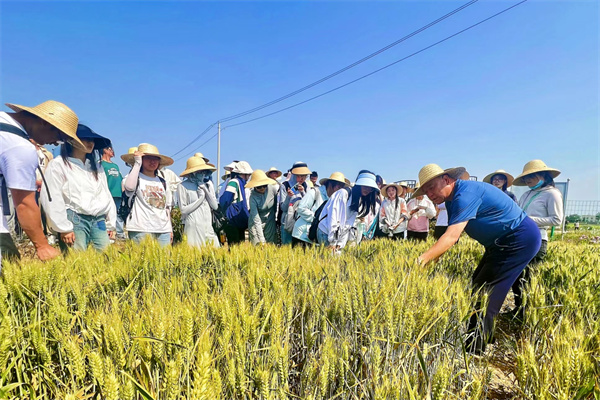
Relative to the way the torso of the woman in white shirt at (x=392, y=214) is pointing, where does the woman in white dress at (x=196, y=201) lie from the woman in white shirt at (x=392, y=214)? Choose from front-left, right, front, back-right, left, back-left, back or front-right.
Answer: front-right

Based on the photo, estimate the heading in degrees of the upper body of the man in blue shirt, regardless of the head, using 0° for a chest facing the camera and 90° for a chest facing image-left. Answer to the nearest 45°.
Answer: approximately 90°

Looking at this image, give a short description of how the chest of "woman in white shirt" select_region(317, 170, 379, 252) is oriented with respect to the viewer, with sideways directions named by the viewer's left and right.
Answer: facing the viewer and to the right of the viewer

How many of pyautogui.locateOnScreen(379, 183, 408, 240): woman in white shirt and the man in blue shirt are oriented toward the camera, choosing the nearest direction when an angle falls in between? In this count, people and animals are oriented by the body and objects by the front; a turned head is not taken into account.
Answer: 1

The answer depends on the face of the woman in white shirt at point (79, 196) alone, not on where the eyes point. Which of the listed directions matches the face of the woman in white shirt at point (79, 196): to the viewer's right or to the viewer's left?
to the viewer's right

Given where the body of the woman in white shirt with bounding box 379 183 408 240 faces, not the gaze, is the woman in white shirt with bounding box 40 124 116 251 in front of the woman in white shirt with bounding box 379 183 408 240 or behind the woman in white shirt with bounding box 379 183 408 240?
in front
